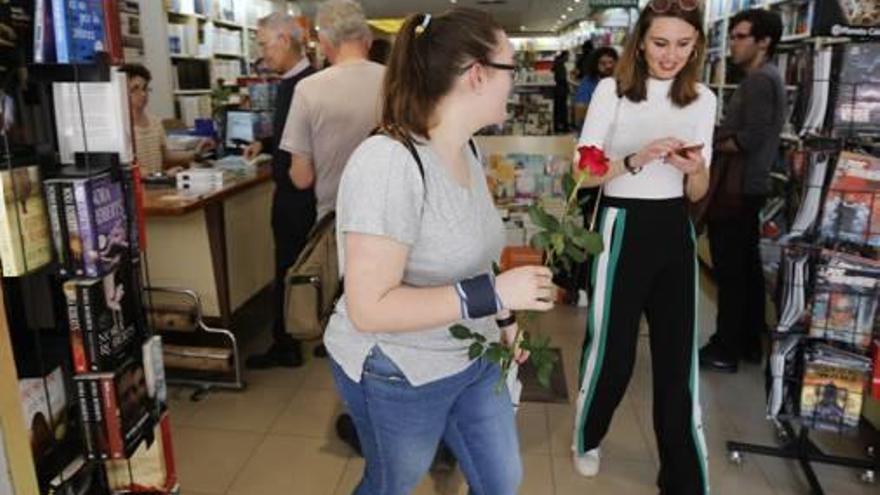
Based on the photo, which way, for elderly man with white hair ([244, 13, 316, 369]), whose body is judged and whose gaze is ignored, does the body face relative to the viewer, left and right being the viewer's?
facing to the left of the viewer

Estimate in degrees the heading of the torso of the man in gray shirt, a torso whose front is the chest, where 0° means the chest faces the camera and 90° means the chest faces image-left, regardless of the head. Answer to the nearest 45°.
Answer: approximately 90°

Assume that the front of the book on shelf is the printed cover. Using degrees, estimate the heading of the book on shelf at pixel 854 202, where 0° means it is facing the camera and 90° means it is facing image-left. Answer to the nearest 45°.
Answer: approximately 0°

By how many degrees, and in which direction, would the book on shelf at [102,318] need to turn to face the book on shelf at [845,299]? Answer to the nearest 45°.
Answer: approximately 45° to its left

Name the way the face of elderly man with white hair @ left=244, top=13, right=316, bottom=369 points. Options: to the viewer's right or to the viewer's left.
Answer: to the viewer's left

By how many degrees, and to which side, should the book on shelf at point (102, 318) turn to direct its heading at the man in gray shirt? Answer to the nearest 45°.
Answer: approximately 45° to its left

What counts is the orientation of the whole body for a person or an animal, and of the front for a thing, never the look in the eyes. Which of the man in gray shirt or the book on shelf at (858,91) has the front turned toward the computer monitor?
the man in gray shirt

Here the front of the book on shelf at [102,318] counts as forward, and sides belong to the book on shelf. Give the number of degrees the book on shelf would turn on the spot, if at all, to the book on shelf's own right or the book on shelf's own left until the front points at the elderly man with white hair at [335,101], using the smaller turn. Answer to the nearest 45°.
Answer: approximately 90° to the book on shelf's own left
